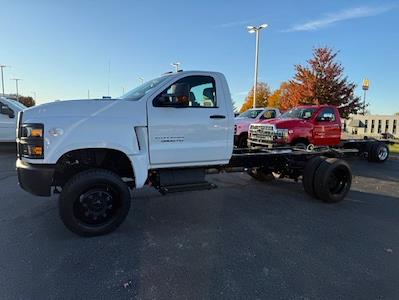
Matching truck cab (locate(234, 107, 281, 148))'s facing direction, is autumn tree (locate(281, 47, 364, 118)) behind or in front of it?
behind

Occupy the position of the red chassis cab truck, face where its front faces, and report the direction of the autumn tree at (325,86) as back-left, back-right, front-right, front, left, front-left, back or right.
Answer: back-right

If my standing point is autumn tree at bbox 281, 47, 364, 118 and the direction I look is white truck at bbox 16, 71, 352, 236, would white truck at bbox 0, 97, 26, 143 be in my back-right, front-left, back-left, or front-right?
front-right

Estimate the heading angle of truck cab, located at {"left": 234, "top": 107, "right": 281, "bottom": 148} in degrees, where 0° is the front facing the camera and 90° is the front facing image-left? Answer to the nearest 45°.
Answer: approximately 45°

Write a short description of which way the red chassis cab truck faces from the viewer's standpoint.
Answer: facing the viewer and to the left of the viewer

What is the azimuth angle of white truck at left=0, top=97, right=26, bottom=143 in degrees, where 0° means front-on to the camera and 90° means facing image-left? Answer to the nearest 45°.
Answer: approximately 270°

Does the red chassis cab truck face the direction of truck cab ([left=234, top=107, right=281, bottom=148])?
no

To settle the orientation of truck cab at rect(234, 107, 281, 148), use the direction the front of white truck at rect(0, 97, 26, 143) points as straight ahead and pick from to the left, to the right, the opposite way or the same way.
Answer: the opposite way

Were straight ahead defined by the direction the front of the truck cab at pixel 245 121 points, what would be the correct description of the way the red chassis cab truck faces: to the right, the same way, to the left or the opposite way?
the same way

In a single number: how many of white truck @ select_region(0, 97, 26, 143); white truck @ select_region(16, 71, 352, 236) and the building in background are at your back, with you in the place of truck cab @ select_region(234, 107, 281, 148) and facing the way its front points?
1

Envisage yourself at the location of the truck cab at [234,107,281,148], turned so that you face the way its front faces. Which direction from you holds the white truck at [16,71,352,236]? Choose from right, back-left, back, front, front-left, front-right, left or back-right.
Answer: front-left

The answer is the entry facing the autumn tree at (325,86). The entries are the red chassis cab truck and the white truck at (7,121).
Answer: the white truck

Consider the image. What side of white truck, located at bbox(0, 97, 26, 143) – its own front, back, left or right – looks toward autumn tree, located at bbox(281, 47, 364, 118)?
front

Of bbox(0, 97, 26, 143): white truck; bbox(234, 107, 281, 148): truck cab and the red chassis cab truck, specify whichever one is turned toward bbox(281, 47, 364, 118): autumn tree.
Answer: the white truck
